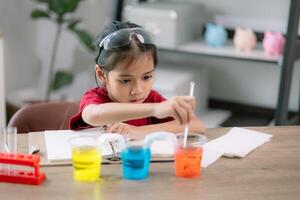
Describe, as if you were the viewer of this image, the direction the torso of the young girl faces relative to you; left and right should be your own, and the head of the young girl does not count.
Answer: facing the viewer and to the right of the viewer

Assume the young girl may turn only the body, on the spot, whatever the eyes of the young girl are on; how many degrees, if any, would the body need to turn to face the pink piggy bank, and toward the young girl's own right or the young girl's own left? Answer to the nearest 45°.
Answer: approximately 90° to the young girl's own left

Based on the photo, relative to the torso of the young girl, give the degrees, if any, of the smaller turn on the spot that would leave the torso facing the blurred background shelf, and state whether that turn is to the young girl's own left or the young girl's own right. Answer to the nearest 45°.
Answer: approximately 135° to the young girl's own left
